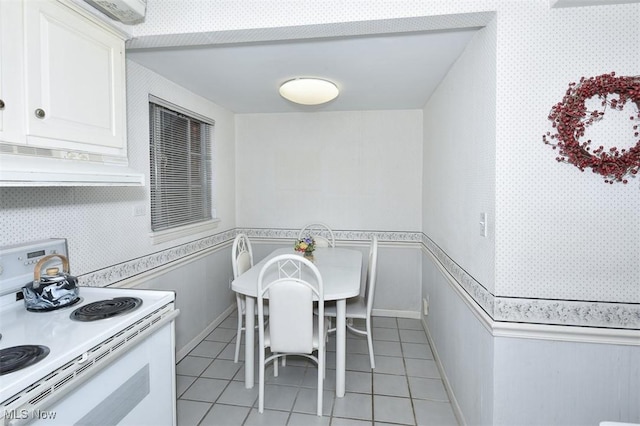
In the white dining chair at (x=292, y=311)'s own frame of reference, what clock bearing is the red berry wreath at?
The red berry wreath is roughly at 4 o'clock from the white dining chair.

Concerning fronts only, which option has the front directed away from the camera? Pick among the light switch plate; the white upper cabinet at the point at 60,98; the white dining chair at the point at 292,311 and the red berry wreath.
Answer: the white dining chair

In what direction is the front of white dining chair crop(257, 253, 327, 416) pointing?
away from the camera

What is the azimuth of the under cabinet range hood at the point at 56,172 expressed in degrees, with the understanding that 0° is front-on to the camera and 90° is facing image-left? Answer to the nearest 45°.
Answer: approximately 315°

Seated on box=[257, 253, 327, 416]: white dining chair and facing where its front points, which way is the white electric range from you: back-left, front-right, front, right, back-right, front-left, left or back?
back-left

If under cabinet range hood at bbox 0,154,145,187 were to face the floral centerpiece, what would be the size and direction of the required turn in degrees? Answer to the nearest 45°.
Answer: approximately 90° to its left

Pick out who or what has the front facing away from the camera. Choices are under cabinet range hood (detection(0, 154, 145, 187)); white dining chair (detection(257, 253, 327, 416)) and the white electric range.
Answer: the white dining chair

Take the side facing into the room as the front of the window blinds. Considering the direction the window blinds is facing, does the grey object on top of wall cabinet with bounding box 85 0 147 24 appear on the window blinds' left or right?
on its right
